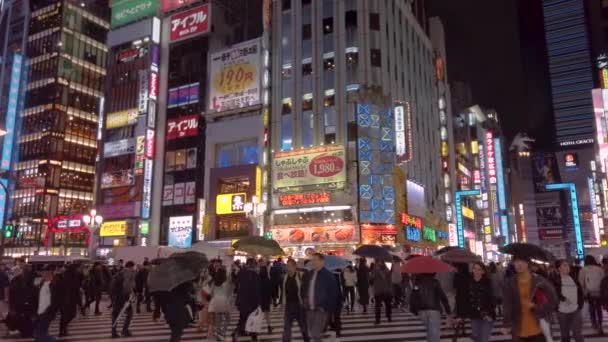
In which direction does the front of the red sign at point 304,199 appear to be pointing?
toward the camera

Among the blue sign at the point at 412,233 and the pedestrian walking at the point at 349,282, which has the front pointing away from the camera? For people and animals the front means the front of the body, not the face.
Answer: the pedestrian walking

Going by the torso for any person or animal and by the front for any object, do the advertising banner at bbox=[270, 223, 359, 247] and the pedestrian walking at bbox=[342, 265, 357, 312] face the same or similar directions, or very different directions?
very different directions

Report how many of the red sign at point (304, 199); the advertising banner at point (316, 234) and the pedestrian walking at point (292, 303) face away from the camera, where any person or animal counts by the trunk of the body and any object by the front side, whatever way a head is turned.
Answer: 0

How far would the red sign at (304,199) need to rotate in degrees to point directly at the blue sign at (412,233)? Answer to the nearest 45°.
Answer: approximately 90° to its left

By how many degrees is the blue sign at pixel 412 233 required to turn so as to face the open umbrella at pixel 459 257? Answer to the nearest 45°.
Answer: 0° — it already faces it

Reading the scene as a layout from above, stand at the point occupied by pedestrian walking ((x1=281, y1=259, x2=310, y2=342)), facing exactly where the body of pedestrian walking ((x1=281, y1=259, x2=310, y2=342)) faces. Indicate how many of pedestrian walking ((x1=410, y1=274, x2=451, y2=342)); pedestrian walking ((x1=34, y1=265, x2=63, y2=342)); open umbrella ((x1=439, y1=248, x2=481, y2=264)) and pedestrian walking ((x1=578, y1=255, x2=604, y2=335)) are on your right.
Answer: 1

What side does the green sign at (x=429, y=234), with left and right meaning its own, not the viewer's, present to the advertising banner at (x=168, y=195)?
right

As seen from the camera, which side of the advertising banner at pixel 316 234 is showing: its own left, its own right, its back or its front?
front

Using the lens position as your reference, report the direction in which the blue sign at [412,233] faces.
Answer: facing the viewer

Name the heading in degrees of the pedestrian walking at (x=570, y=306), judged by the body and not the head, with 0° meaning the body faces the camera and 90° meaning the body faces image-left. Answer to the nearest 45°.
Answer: approximately 0°

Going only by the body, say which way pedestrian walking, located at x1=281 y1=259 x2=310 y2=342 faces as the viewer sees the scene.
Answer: toward the camera
